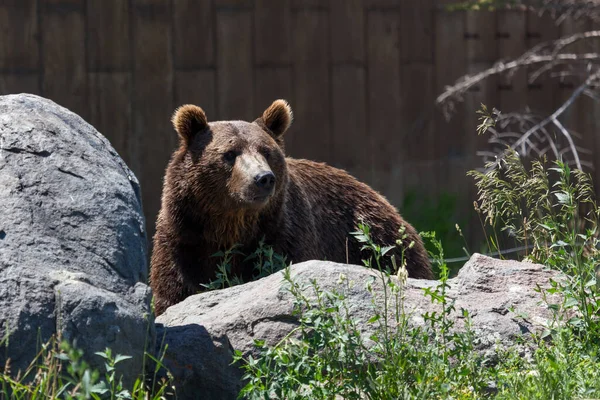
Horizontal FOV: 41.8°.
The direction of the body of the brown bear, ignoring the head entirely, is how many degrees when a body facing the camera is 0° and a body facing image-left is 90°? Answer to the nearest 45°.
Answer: approximately 45°

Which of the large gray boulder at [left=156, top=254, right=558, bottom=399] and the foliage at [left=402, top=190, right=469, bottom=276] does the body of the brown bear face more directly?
the large gray boulder

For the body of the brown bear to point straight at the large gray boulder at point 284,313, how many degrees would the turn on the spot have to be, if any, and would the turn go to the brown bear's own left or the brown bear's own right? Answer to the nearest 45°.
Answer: approximately 45° to the brown bear's own left

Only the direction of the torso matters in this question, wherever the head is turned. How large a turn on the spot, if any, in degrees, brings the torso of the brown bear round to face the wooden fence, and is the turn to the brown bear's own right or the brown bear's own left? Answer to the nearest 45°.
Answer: approximately 135° to the brown bear's own right

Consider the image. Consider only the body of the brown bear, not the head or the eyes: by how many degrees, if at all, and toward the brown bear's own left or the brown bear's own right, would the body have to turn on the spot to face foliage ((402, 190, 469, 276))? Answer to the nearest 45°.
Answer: approximately 180°

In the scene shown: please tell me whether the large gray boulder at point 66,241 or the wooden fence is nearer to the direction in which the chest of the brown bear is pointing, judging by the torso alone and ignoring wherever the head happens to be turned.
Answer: the large gray boulder
